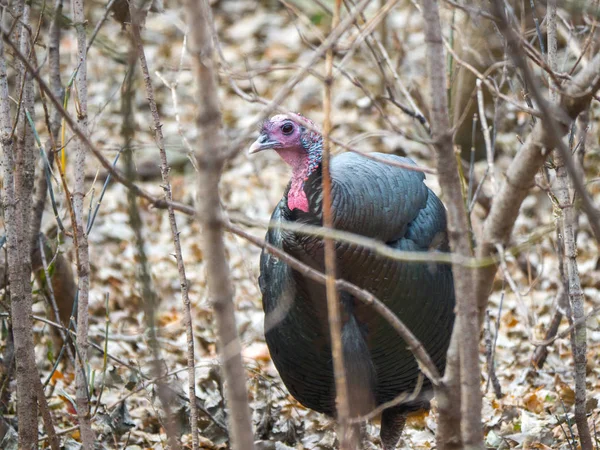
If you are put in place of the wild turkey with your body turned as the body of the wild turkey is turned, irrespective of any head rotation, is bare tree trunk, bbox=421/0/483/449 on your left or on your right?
on your left

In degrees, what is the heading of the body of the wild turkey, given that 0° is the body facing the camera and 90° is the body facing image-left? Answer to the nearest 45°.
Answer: approximately 45°
